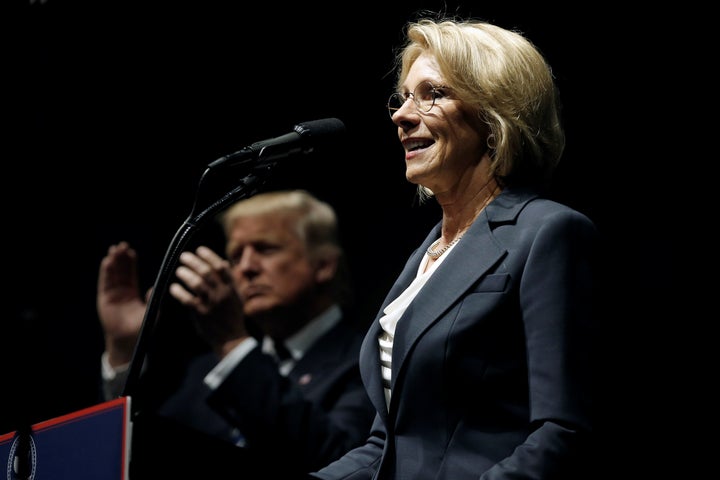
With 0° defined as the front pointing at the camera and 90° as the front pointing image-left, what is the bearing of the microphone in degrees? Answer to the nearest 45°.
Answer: approximately 270°
